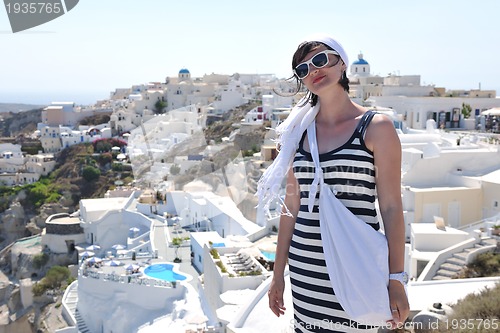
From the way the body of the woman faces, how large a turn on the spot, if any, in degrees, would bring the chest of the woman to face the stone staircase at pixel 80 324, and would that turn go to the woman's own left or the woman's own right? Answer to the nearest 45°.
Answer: approximately 90° to the woman's own right

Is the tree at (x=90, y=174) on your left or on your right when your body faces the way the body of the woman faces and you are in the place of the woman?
on your right

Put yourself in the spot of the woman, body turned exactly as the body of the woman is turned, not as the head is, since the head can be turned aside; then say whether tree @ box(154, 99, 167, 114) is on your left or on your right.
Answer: on your right

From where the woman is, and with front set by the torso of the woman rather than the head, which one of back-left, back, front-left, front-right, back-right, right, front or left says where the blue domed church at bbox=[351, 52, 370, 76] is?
back-right

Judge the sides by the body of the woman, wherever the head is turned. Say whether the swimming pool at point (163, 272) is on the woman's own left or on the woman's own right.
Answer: on the woman's own right

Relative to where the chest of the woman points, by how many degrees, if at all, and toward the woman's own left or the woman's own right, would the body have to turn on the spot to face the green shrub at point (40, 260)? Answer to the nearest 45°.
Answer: approximately 90° to the woman's own right

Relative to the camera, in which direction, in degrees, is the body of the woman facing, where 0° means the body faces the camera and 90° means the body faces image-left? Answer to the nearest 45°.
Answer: approximately 45°
